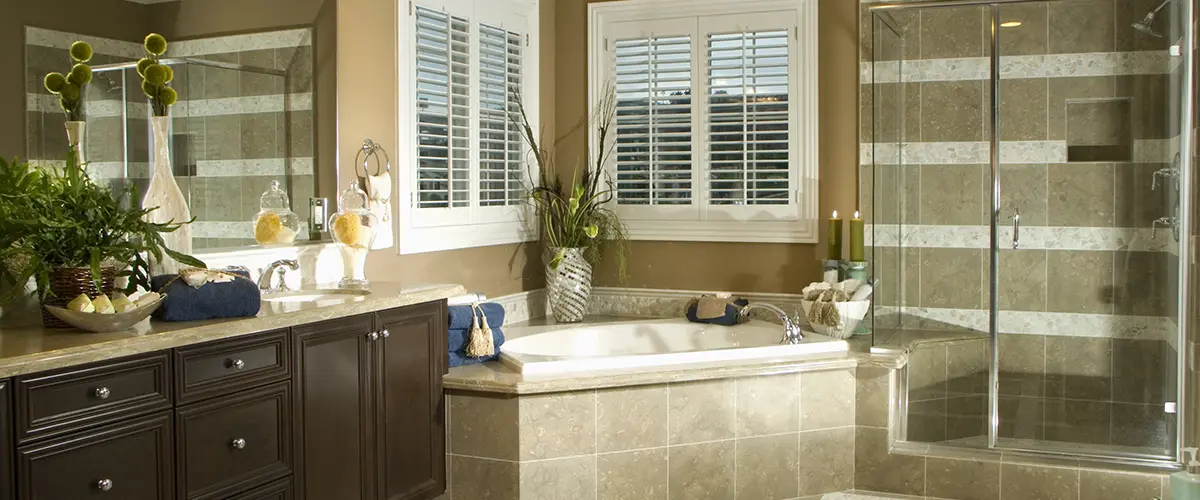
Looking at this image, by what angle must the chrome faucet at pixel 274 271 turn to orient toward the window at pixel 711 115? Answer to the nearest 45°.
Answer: approximately 90° to its left

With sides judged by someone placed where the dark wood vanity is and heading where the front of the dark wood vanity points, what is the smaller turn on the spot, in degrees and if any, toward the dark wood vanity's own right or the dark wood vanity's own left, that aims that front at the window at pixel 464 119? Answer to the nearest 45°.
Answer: approximately 90° to the dark wood vanity's own left

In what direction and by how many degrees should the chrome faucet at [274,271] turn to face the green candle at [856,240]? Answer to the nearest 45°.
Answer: approximately 45° to its left

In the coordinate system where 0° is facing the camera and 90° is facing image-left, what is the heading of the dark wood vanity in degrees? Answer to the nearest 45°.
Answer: approximately 315°

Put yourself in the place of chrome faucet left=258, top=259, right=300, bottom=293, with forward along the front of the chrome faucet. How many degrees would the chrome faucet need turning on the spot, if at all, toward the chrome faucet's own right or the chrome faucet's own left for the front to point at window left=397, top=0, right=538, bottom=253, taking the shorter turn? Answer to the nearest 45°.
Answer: approximately 90° to the chrome faucet's own left

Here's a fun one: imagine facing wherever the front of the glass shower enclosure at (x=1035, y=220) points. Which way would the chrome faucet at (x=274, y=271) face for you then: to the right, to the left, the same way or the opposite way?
to the left

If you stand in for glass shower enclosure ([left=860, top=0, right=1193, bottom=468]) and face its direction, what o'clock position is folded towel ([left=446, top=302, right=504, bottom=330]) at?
The folded towel is roughly at 2 o'clock from the glass shower enclosure.

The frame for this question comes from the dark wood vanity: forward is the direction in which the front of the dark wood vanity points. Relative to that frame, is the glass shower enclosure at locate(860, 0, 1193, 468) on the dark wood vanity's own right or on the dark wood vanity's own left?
on the dark wood vanity's own left

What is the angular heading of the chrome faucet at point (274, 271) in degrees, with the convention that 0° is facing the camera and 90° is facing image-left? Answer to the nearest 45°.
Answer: approximately 315°

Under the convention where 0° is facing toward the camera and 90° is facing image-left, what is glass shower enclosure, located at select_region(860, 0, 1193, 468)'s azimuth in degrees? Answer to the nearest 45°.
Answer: approximately 0°
